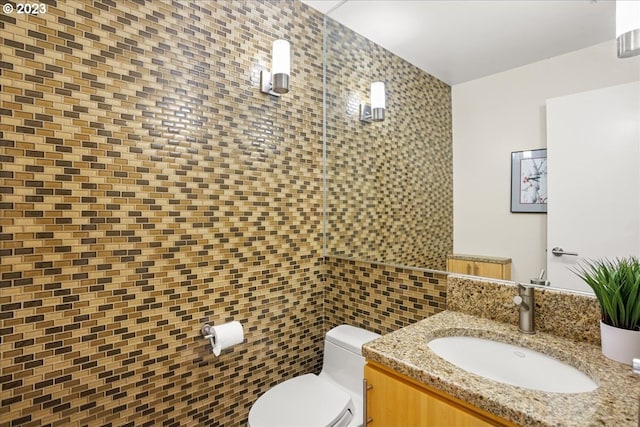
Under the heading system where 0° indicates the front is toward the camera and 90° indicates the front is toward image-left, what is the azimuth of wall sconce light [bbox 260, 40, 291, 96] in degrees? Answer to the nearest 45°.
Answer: approximately 315°

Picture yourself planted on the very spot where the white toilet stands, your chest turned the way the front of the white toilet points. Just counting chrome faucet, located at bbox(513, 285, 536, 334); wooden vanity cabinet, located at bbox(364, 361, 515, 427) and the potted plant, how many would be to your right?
0

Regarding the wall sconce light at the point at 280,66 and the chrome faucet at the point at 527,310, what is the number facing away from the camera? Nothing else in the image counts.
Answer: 0

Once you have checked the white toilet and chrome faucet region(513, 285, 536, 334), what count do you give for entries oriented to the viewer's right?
0

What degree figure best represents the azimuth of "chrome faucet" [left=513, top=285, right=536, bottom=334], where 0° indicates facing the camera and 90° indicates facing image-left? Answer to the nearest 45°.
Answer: approximately 45°

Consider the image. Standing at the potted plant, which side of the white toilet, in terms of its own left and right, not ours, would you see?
left

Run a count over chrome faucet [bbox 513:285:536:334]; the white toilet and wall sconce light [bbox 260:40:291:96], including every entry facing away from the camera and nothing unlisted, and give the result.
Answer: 0

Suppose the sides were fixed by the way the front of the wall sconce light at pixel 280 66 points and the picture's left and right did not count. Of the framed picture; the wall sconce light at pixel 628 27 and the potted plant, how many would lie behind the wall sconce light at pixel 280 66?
0

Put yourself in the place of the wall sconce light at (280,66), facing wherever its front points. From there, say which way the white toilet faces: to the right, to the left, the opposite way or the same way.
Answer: to the right

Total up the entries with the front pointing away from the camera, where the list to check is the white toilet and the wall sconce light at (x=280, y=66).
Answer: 0

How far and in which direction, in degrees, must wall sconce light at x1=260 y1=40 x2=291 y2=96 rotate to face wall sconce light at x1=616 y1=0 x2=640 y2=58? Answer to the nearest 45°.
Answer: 0° — it already faces it

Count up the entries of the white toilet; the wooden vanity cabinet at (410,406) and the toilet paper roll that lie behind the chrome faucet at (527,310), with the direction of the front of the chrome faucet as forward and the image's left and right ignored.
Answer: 0

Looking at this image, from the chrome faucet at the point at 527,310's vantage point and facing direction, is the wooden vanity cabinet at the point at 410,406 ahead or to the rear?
ahead

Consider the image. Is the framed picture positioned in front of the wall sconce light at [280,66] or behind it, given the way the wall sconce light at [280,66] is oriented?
in front
